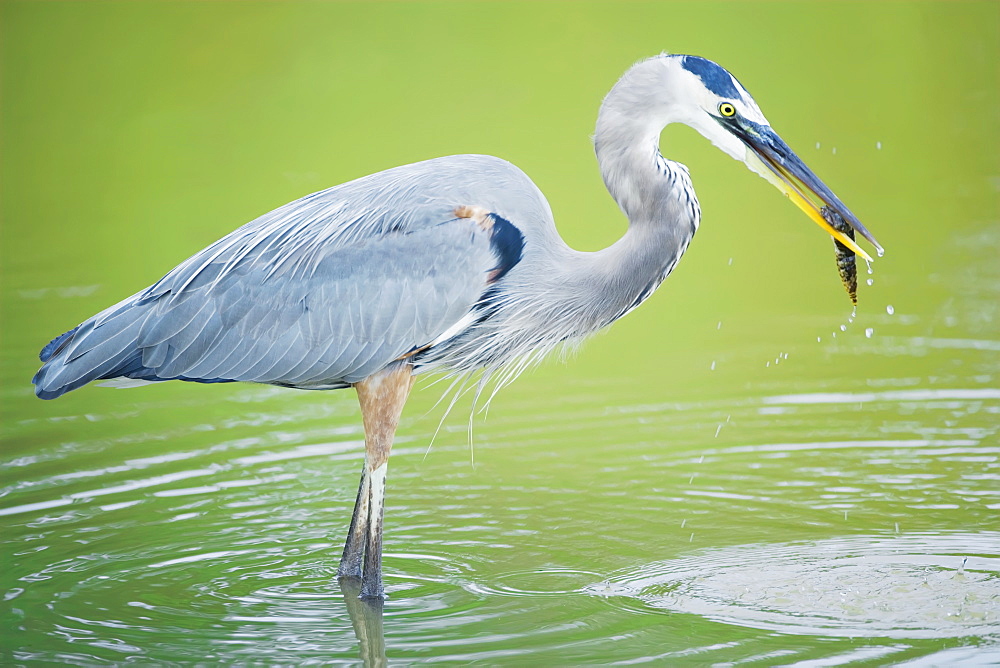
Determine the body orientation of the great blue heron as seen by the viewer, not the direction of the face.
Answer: to the viewer's right
